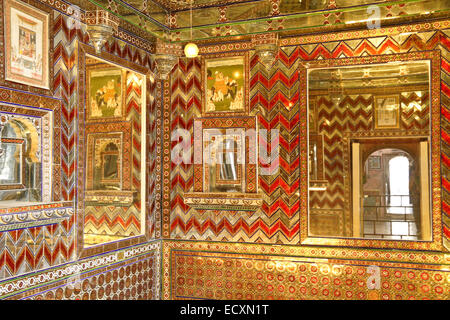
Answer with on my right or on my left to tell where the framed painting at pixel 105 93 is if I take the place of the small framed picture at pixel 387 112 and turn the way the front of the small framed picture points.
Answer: on my right

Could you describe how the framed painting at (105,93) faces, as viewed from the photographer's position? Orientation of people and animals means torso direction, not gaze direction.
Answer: facing the viewer

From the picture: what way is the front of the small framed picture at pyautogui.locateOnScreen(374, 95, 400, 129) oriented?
toward the camera

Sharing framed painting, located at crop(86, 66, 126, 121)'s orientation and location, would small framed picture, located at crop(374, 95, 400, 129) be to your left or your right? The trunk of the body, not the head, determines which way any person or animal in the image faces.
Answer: on your left

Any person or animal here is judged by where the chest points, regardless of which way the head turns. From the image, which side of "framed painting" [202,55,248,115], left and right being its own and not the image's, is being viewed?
front

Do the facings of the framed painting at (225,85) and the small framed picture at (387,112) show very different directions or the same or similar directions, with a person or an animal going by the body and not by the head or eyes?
same or similar directions

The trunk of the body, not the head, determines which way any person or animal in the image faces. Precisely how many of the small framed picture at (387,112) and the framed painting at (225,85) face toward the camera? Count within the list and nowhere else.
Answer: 2
